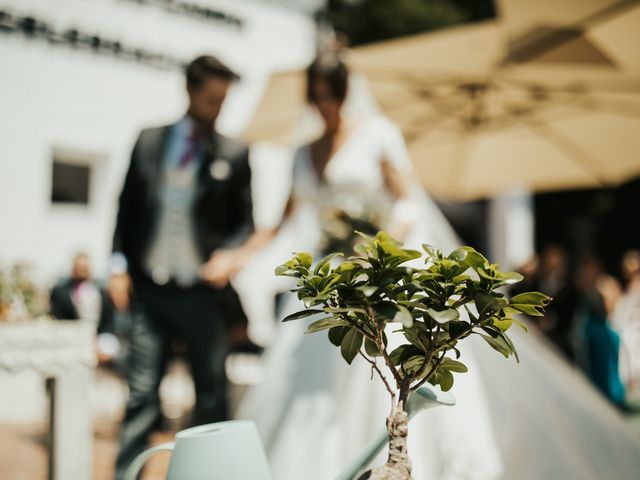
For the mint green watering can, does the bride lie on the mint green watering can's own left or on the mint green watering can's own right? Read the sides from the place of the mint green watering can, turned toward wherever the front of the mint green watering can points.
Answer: on the mint green watering can's own left

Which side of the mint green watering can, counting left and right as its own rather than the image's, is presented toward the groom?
left

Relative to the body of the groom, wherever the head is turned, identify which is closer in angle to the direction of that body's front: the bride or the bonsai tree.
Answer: the bonsai tree

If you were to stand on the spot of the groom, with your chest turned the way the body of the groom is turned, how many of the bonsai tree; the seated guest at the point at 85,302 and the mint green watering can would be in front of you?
2

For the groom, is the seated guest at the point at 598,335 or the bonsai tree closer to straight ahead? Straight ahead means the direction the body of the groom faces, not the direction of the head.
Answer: the bonsai tree

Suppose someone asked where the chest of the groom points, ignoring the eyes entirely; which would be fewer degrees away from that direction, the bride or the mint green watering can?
the mint green watering can
